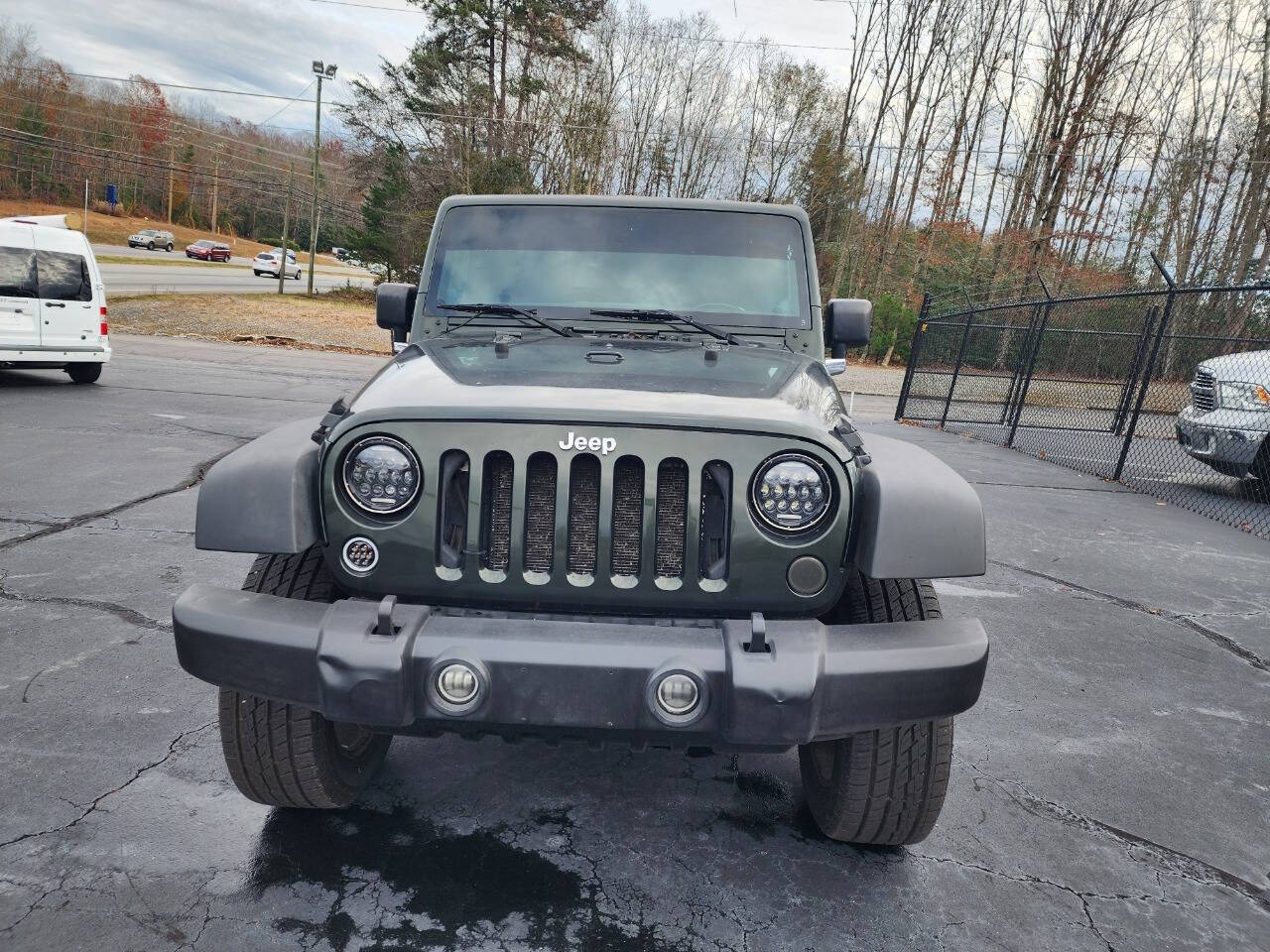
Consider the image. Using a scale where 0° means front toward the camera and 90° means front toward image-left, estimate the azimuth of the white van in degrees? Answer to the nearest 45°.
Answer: approximately 180°

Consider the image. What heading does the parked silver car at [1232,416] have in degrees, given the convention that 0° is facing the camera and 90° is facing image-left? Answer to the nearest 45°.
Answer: approximately 45°

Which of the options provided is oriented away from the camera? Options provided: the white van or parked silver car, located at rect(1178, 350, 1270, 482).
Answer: the white van

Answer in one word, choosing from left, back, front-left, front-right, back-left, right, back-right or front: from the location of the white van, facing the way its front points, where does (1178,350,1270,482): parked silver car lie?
back-right

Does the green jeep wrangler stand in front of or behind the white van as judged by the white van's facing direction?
behind

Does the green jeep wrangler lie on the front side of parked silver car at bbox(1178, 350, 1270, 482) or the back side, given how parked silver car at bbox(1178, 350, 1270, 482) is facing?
on the front side

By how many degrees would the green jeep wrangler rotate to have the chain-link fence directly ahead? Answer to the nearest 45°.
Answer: approximately 135° to its left

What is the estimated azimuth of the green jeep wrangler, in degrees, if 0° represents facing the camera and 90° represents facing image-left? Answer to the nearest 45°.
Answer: approximately 0°

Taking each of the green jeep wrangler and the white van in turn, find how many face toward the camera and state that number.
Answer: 1

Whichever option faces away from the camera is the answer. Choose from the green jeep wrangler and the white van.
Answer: the white van
